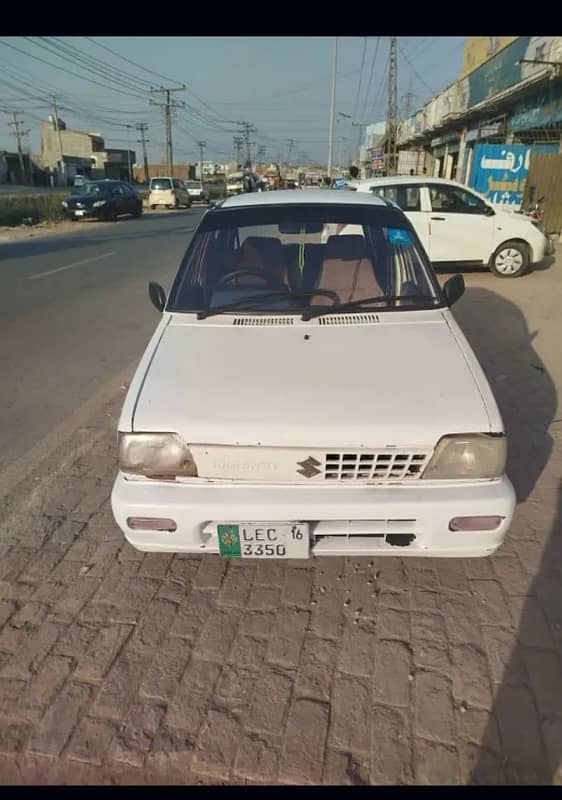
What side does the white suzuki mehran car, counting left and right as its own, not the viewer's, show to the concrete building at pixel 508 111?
back

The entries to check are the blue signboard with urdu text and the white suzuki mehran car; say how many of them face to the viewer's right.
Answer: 0

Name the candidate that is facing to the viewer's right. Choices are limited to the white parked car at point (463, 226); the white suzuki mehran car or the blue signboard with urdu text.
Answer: the white parked car

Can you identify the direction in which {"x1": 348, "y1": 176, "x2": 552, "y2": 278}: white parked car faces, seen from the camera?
facing to the right of the viewer

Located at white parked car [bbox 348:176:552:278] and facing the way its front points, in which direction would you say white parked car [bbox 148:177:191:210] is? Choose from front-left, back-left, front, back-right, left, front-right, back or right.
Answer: back-left

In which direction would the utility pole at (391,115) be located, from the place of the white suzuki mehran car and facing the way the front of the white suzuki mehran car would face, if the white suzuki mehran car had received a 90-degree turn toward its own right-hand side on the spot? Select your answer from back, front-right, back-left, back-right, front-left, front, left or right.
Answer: right

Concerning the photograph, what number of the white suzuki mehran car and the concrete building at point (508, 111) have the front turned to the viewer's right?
0

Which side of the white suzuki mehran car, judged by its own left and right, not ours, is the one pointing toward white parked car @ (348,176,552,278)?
back

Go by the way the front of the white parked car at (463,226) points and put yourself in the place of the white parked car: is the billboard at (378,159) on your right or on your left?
on your left

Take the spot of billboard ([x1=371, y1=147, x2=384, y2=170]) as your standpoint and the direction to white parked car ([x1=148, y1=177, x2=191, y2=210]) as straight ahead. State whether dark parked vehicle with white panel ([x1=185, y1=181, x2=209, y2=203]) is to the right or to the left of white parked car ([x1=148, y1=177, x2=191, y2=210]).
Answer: right

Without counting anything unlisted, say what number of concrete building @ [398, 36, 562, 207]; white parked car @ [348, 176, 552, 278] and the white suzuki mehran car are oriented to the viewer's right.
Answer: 1

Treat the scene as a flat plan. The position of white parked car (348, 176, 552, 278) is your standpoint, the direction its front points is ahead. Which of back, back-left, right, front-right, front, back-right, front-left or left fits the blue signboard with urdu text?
left

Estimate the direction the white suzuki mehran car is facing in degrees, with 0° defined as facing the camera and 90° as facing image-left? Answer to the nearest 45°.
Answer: approximately 0°
